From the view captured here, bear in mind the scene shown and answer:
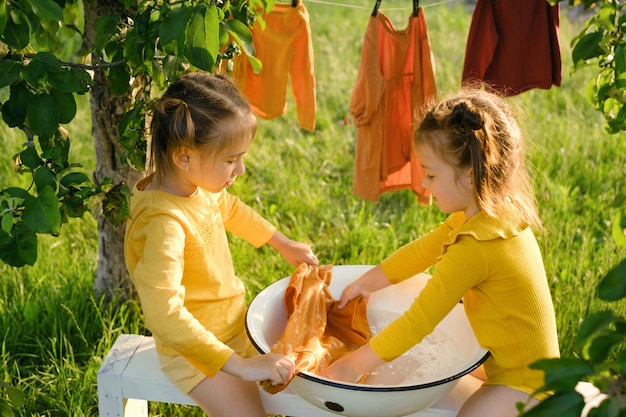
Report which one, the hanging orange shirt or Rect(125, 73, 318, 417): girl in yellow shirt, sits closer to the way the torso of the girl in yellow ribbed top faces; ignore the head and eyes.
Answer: the girl in yellow shirt

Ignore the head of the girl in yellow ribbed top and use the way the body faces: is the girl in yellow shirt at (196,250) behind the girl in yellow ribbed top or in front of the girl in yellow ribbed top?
in front

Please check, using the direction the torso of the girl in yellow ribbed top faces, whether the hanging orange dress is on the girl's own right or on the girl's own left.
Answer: on the girl's own right

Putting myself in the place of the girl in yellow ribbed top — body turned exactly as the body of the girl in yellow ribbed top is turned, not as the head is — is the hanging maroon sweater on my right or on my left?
on my right

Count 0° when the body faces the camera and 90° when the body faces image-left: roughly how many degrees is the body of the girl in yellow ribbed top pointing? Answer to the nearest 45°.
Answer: approximately 90°

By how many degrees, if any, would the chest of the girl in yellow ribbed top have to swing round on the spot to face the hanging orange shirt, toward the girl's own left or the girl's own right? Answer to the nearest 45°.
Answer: approximately 45° to the girl's own right
